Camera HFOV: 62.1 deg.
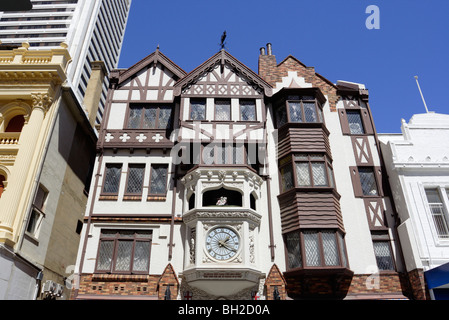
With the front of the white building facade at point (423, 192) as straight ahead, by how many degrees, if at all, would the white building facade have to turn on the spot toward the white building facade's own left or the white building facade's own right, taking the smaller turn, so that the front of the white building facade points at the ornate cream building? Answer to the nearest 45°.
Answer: approximately 45° to the white building facade's own right

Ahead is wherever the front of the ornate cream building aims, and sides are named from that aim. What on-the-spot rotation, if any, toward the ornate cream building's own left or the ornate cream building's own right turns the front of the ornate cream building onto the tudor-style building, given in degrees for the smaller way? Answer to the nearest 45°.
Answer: approximately 45° to the ornate cream building's own left

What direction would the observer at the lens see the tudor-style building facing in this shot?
facing the viewer

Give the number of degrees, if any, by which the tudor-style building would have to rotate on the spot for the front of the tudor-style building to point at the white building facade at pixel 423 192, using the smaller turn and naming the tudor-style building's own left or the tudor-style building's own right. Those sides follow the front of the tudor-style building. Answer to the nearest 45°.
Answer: approximately 90° to the tudor-style building's own left

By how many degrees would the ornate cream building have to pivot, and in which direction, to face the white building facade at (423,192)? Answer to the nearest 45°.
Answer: approximately 45° to its left

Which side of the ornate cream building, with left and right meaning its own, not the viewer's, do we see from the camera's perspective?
front

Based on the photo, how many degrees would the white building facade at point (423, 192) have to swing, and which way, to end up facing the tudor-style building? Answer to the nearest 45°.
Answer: approximately 45° to its right

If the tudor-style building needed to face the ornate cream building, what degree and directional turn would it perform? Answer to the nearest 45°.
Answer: approximately 90° to its right

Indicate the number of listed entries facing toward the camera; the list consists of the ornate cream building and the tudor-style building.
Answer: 2

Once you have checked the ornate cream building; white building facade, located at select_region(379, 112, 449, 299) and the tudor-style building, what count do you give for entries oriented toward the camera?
3

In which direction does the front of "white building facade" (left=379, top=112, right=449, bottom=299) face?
toward the camera
